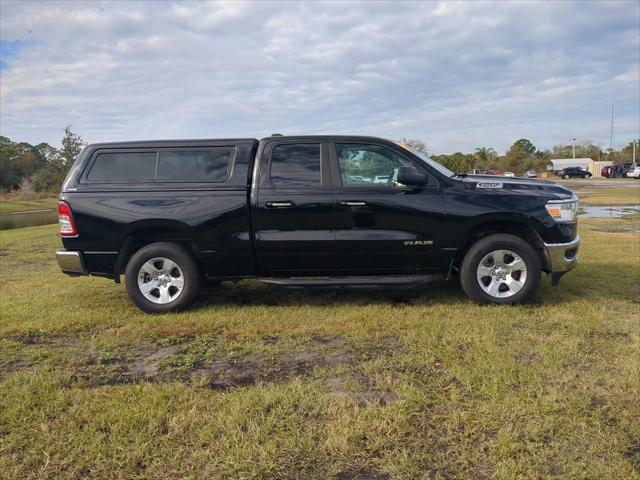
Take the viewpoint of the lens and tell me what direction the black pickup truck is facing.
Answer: facing to the right of the viewer

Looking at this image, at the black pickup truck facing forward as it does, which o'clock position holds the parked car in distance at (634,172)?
The parked car in distance is roughly at 10 o'clock from the black pickup truck.
